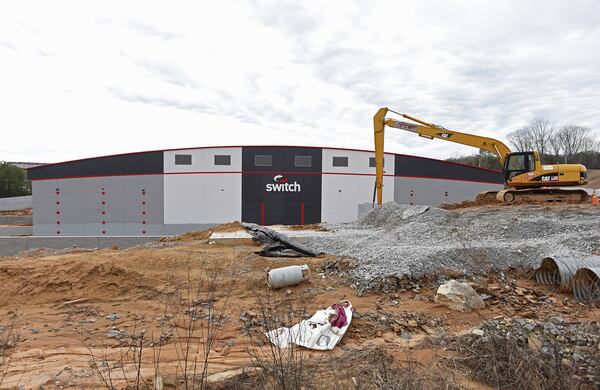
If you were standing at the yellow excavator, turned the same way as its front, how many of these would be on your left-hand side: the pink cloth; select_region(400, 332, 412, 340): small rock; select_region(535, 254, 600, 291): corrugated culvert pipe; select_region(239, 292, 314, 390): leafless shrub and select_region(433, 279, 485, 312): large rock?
5

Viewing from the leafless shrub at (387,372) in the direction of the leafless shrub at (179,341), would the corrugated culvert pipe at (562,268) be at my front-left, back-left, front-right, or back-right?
back-right

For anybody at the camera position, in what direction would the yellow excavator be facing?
facing to the left of the viewer

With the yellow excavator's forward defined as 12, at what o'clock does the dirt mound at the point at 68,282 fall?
The dirt mound is roughly at 10 o'clock from the yellow excavator.

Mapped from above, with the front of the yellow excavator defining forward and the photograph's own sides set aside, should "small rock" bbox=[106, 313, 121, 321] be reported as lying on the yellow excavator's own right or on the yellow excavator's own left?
on the yellow excavator's own left

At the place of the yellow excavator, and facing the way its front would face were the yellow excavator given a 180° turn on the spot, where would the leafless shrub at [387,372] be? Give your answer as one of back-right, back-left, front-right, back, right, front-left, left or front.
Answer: right

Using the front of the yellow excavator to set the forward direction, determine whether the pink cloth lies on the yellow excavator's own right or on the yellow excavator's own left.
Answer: on the yellow excavator's own left

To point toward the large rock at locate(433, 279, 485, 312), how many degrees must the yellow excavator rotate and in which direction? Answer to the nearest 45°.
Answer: approximately 90° to its left

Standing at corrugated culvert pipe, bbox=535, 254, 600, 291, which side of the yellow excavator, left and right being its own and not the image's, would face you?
left

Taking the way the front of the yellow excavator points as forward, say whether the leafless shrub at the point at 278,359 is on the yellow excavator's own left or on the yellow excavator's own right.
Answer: on the yellow excavator's own left

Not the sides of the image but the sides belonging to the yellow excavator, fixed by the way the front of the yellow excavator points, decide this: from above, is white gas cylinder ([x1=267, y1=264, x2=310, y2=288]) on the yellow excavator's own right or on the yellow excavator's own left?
on the yellow excavator's own left
